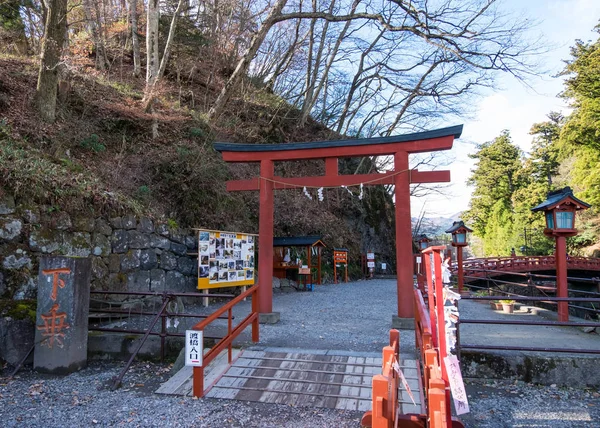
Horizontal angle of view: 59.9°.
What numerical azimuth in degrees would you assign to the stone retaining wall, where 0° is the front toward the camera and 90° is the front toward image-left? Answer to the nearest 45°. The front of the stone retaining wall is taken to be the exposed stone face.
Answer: approximately 315°

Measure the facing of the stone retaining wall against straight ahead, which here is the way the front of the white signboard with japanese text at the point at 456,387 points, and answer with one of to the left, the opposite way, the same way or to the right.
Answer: to the left

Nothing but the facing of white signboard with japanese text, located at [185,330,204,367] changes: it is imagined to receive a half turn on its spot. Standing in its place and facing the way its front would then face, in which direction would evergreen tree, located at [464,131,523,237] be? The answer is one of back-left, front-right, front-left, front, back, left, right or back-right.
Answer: front-right

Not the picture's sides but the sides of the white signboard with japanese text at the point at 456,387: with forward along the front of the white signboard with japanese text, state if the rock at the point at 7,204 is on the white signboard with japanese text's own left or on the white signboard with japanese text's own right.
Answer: on the white signboard with japanese text's own right
